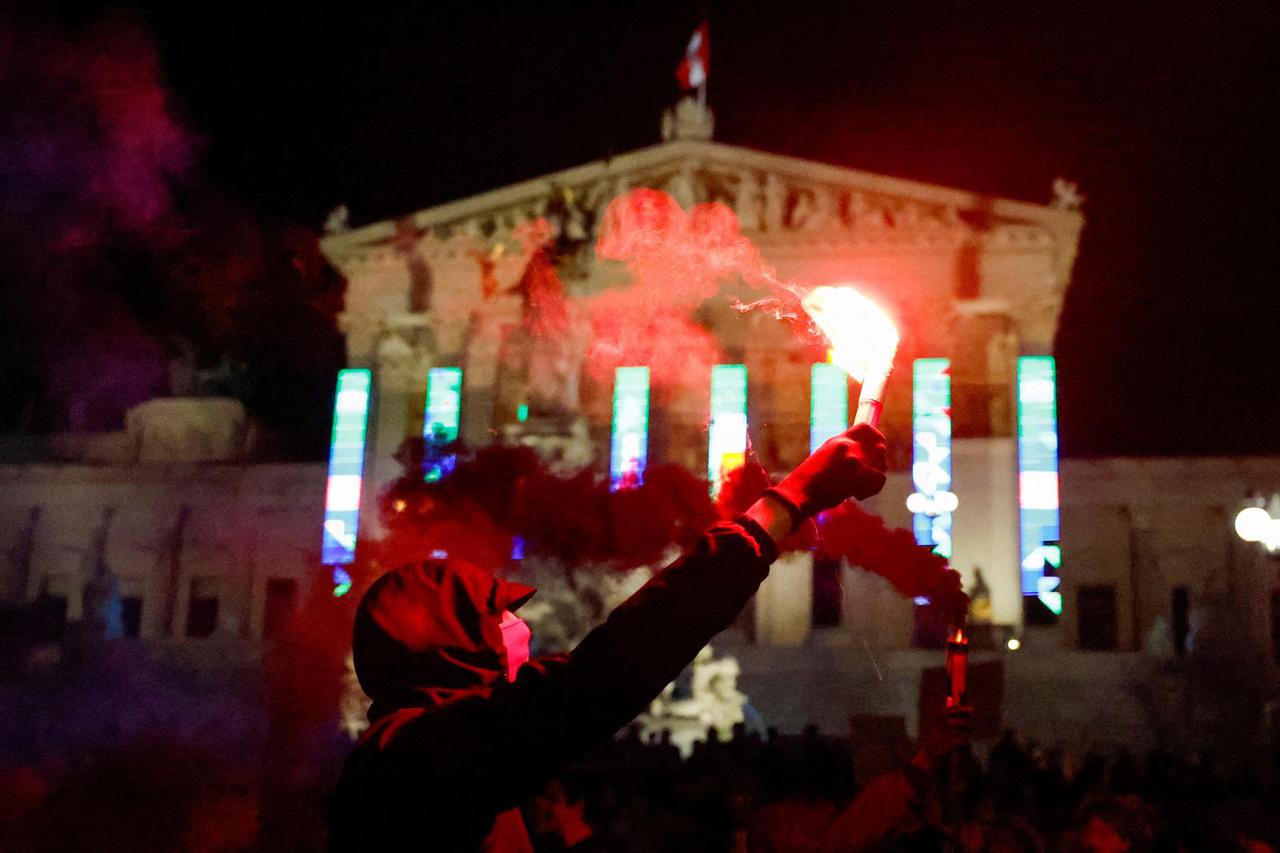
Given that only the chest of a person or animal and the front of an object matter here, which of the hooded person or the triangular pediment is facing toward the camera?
the triangular pediment

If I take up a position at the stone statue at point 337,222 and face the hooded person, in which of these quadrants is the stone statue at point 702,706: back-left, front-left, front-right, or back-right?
front-left

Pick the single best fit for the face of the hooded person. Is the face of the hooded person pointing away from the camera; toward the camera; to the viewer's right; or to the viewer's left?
to the viewer's right

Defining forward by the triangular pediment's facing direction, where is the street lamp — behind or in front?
in front

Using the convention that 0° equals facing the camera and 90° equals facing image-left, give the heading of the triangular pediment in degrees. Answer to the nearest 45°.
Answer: approximately 0°

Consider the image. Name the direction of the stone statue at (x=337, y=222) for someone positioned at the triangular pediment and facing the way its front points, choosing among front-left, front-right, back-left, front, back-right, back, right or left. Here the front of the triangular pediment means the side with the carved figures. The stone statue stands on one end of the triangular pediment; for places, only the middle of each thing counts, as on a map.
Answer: right

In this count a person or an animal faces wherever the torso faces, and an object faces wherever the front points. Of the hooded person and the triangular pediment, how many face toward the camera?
1
